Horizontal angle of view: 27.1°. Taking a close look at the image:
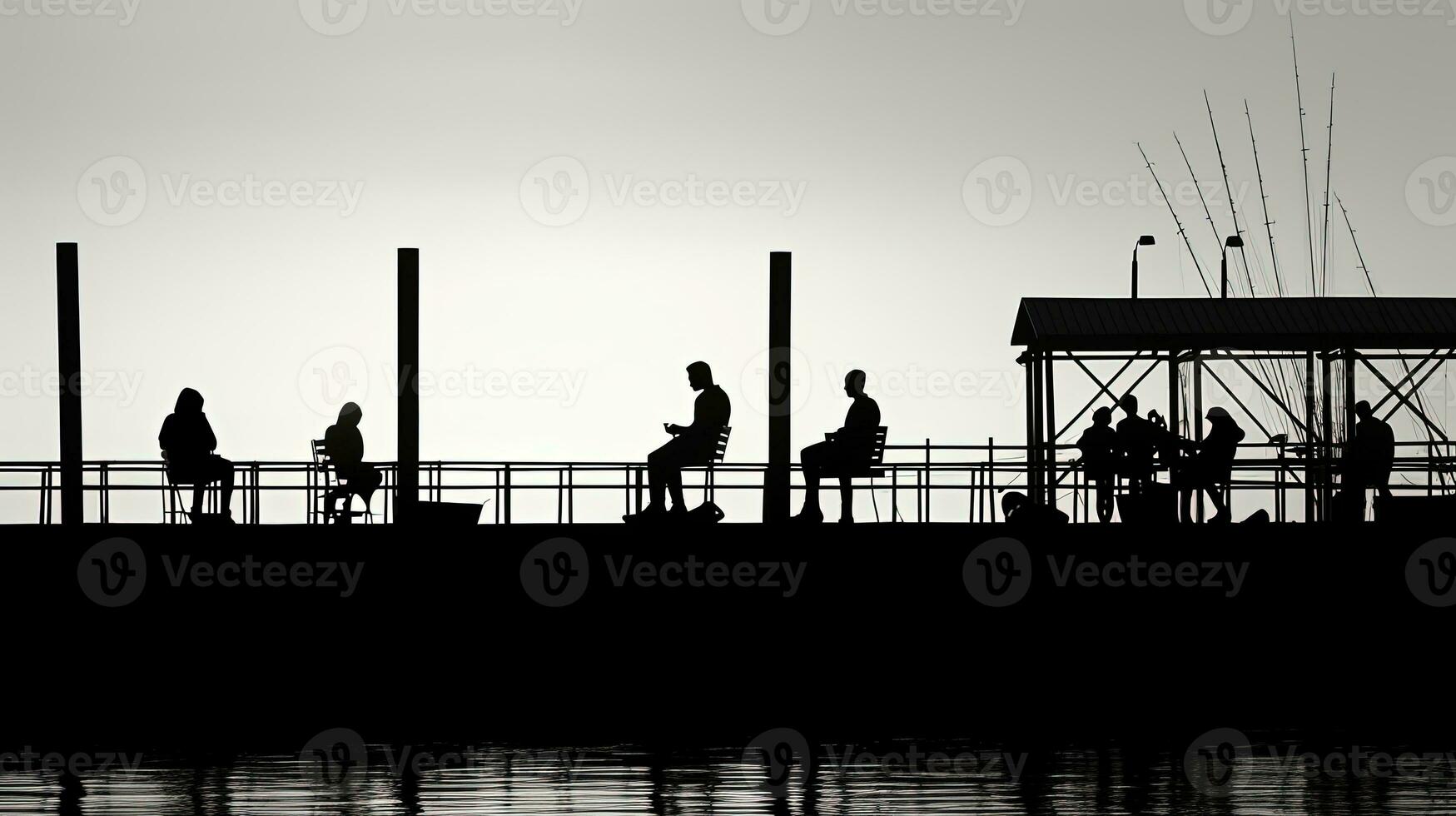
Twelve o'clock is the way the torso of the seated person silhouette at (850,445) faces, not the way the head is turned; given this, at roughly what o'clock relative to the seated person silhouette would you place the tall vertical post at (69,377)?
The tall vertical post is roughly at 12 o'clock from the seated person silhouette.

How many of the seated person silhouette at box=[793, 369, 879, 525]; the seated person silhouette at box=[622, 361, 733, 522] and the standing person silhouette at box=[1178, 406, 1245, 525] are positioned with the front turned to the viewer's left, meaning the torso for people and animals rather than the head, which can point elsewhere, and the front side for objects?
3

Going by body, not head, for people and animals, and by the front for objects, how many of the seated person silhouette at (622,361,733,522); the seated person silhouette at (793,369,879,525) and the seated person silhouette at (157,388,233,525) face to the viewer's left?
2

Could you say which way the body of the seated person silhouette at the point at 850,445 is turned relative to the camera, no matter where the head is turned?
to the viewer's left

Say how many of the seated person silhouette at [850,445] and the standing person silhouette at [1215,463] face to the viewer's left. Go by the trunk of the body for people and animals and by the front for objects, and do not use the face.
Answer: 2

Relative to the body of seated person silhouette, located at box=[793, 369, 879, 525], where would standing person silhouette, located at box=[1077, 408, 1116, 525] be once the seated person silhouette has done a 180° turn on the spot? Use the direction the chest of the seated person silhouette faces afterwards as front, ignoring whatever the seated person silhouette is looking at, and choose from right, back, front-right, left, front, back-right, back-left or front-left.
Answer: front-left

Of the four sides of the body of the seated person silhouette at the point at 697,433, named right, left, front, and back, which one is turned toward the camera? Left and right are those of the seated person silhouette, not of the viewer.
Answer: left

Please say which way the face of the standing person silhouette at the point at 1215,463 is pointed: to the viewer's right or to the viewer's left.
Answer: to the viewer's left

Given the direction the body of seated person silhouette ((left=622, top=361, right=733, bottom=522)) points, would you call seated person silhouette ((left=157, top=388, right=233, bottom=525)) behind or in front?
in front

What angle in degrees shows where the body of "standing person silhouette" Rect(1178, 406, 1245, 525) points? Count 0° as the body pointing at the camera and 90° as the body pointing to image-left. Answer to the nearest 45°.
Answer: approximately 90°

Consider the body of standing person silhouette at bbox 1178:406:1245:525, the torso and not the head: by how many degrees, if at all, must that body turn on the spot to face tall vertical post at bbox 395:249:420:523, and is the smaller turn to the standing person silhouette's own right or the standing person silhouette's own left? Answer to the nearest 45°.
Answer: approximately 45° to the standing person silhouette's own left
